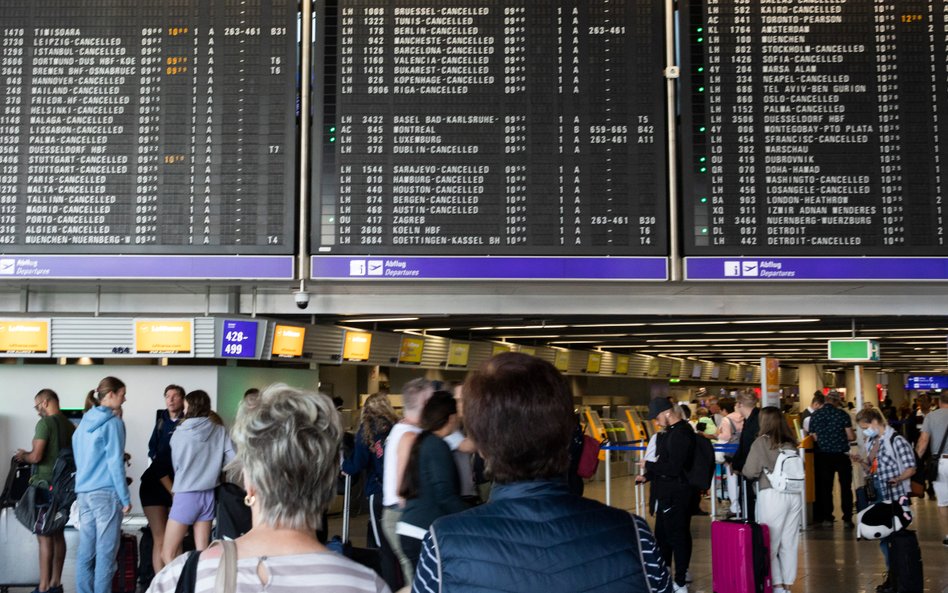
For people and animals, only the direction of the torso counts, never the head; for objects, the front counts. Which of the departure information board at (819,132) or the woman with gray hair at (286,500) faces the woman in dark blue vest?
the departure information board

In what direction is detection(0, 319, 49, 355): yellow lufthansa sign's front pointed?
toward the camera

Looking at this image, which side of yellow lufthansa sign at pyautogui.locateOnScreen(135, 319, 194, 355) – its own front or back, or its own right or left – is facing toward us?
front

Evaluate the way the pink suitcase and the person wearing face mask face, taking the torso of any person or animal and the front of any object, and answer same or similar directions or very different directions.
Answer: same or similar directions

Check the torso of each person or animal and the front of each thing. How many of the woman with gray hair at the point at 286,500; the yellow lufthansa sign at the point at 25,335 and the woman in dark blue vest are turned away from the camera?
2

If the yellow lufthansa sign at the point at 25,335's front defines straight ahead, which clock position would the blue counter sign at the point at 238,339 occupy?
The blue counter sign is roughly at 10 o'clock from the yellow lufthansa sign.

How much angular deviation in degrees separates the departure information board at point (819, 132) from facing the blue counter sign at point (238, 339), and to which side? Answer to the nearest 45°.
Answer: approximately 90° to its right

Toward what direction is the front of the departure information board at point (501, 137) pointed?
toward the camera

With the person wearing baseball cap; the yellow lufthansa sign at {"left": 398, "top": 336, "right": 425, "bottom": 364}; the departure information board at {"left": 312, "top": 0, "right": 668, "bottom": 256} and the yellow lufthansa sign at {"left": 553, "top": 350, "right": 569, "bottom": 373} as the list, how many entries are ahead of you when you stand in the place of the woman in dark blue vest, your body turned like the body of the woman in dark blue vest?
4

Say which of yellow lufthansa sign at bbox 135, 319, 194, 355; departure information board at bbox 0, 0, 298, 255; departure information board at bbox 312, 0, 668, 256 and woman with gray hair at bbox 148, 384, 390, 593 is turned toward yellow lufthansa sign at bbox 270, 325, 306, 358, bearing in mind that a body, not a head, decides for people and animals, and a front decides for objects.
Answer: the woman with gray hair

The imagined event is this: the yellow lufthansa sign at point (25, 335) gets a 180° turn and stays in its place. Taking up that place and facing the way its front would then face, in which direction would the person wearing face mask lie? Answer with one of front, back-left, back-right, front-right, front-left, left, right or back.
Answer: back-right

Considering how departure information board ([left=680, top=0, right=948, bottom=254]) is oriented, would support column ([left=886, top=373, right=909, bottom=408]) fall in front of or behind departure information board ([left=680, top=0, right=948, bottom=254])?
behind

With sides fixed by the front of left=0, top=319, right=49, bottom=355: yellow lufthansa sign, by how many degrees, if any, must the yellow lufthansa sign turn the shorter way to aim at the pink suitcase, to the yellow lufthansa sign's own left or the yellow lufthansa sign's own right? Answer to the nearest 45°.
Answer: approximately 45° to the yellow lufthansa sign's own left

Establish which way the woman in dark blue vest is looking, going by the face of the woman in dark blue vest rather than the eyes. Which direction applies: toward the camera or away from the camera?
away from the camera
